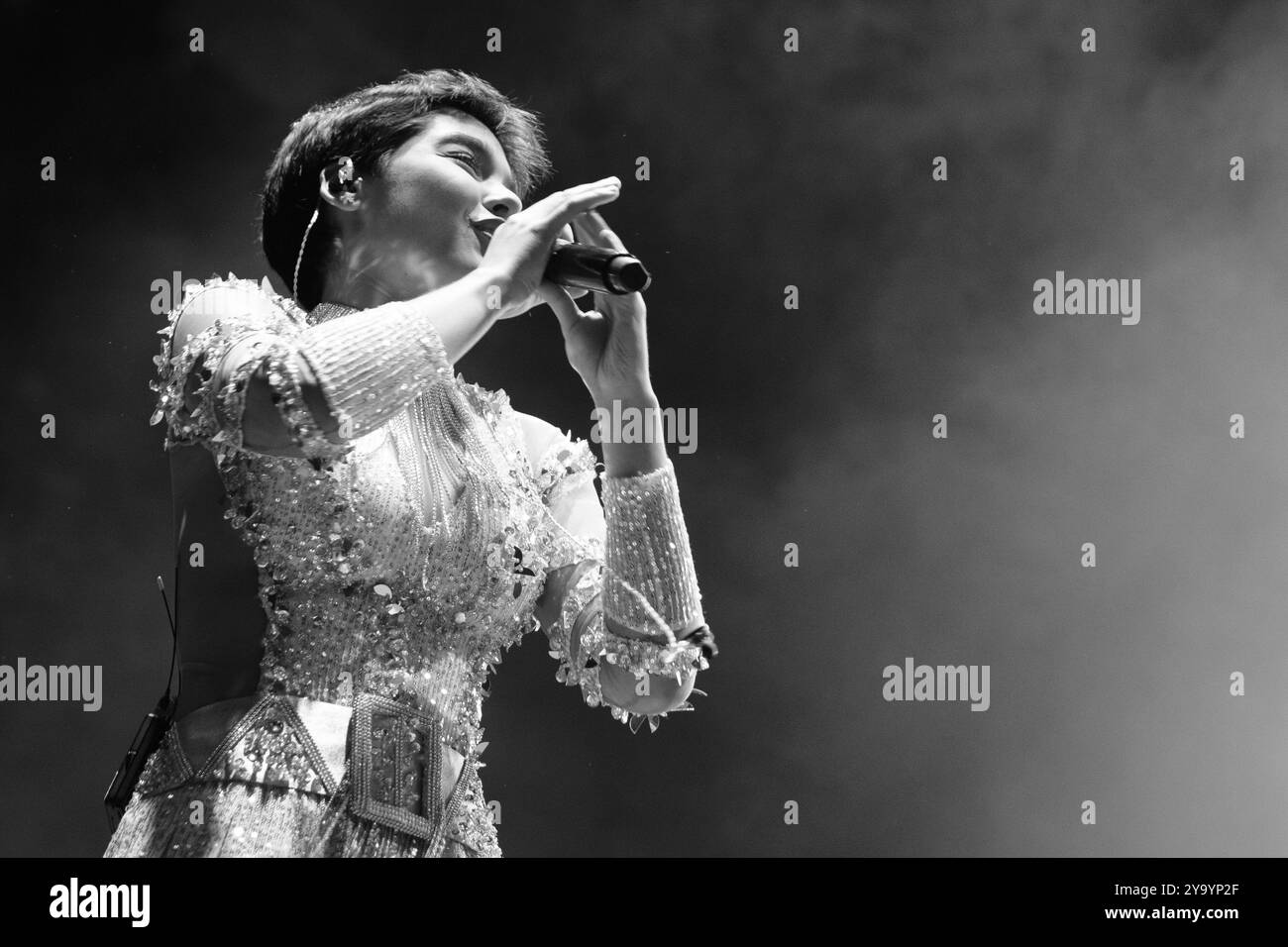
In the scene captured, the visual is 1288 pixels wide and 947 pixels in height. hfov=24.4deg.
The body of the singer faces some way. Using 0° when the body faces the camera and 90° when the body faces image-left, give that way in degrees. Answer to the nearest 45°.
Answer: approximately 315°
